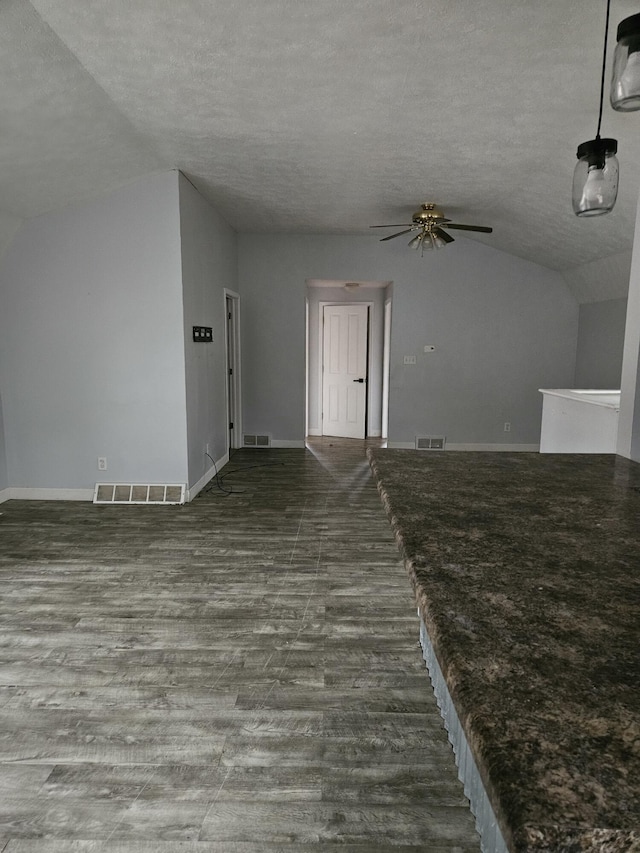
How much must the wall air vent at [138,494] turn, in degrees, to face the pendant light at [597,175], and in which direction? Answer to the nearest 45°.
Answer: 0° — it already faces it

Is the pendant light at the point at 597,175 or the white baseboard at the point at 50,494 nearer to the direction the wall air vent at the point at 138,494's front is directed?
the pendant light

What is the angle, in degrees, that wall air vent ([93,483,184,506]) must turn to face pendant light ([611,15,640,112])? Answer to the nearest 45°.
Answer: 0° — it already faces it

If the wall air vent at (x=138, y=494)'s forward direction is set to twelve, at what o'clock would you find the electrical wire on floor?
The electrical wire on floor is roughly at 8 o'clock from the wall air vent.

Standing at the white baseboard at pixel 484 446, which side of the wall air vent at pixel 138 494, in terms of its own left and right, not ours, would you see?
left

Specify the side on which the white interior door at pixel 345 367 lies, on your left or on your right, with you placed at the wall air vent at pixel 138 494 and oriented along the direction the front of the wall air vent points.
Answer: on your left

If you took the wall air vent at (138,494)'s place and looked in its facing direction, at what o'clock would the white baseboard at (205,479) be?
The white baseboard is roughly at 8 o'clock from the wall air vent.

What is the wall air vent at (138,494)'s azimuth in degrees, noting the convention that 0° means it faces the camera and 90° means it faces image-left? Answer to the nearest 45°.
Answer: approximately 0°

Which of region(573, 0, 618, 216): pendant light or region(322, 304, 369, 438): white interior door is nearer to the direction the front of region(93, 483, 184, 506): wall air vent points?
the pendant light
